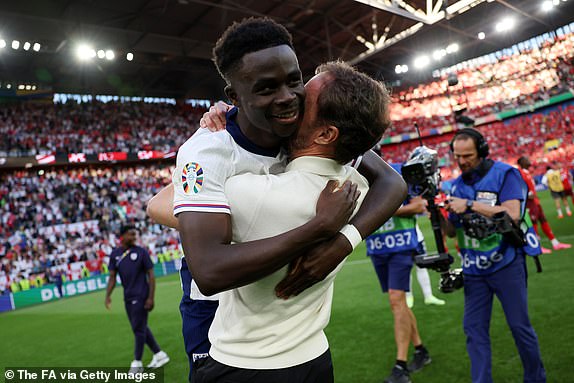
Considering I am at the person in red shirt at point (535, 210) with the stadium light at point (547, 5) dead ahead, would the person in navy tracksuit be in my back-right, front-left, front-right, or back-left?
back-left

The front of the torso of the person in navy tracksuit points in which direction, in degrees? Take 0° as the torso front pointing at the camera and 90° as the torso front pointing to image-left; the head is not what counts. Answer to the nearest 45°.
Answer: approximately 315°

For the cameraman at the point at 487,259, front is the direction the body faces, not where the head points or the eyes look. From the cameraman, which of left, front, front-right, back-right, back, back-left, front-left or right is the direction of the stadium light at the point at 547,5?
back-right

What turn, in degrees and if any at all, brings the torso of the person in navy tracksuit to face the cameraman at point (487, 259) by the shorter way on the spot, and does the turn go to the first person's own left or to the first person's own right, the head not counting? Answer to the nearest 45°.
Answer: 0° — they already face them
